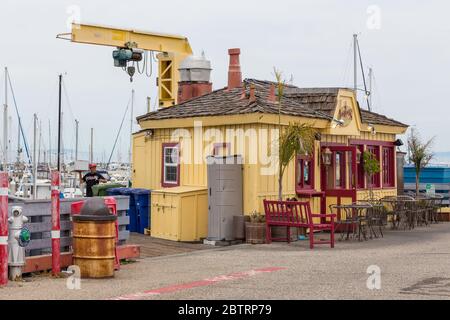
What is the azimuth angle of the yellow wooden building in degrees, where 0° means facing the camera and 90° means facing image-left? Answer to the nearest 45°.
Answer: approximately 315°

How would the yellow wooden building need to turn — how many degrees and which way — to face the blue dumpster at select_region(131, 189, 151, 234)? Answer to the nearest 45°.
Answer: approximately 135° to its right

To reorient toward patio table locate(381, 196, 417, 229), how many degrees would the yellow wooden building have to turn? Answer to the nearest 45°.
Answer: approximately 90° to its left

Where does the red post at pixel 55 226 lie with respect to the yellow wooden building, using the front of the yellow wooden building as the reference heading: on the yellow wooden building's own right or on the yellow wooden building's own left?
on the yellow wooden building's own right

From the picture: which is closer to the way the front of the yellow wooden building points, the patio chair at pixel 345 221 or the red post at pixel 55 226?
the patio chair

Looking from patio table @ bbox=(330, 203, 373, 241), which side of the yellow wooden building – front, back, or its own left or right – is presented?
front

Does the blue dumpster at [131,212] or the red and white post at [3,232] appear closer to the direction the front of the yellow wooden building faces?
the red and white post

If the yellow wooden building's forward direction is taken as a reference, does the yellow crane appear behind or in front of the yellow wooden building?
behind

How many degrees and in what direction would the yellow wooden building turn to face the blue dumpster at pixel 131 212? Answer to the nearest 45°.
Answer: approximately 135° to its right

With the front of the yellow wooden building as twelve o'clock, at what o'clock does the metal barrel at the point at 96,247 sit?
The metal barrel is roughly at 2 o'clock from the yellow wooden building.

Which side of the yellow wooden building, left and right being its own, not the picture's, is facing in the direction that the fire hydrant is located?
right
